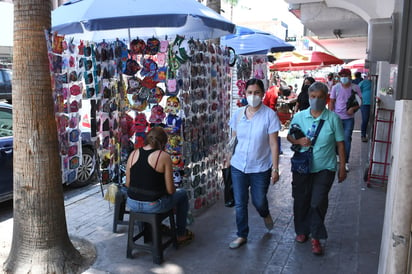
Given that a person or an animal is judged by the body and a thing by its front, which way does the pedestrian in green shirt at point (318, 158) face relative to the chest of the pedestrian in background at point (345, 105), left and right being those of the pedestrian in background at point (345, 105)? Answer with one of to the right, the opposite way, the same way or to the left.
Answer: the same way

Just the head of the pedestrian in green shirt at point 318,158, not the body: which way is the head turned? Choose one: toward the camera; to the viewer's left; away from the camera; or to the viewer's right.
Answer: toward the camera

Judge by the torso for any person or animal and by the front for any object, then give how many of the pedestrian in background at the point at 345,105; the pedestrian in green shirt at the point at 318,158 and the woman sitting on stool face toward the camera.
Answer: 2

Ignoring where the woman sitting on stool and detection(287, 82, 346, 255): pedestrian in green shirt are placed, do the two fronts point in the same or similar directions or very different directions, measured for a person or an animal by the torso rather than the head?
very different directions

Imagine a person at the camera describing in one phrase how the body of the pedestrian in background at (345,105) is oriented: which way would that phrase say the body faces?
toward the camera

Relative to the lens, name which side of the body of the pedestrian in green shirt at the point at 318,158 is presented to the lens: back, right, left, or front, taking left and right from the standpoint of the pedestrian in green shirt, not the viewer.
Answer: front

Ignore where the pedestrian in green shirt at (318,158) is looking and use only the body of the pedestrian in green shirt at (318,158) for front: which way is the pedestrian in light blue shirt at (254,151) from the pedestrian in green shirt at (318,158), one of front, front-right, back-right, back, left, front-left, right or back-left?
right

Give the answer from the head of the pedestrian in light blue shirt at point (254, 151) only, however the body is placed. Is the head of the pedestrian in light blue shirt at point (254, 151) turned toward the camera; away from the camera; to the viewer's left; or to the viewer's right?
toward the camera

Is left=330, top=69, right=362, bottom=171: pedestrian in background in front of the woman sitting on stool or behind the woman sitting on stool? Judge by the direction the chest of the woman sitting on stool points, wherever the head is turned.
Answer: in front

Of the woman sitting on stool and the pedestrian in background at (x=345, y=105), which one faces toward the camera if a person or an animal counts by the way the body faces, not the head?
the pedestrian in background

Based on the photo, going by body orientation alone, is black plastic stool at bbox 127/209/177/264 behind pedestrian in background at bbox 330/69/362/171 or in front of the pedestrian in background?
in front

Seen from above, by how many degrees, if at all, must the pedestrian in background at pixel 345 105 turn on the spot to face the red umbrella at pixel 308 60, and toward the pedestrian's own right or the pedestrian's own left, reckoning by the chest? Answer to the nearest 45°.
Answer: approximately 180°

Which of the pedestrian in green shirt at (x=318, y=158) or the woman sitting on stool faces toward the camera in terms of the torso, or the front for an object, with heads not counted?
the pedestrian in green shirt

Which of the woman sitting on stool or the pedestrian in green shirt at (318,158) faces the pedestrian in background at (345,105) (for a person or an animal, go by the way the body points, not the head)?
the woman sitting on stool

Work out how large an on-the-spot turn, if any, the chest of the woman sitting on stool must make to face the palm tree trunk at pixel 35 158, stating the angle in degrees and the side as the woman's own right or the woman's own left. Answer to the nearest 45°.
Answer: approximately 135° to the woman's own left

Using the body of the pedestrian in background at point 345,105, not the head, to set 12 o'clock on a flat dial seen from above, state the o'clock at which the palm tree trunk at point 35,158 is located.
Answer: The palm tree trunk is roughly at 1 o'clock from the pedestrian in background.
